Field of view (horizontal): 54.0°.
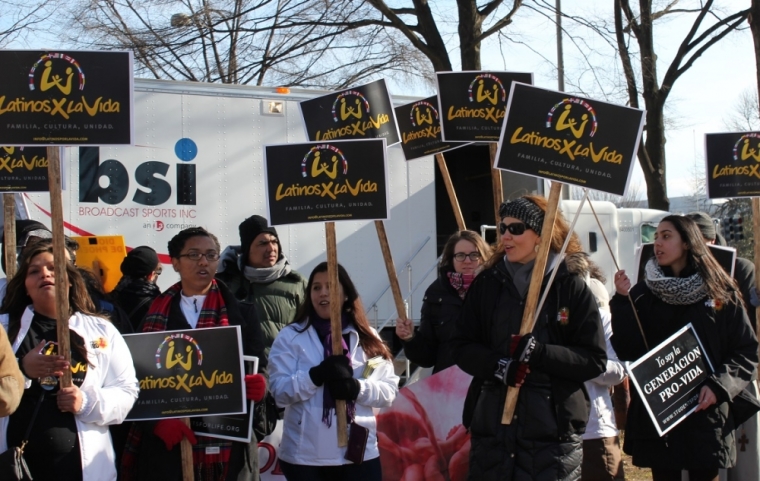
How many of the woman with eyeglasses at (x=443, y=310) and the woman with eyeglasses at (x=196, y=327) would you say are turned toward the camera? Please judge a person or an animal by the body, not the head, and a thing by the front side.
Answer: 2

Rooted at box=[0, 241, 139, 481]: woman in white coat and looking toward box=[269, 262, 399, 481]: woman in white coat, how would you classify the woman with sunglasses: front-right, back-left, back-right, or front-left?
front-right

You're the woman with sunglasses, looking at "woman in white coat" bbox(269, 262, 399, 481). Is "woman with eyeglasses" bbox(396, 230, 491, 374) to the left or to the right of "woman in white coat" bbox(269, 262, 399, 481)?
right

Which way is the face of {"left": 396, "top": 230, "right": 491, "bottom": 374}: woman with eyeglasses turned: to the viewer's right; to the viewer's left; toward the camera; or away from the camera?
toward the camera

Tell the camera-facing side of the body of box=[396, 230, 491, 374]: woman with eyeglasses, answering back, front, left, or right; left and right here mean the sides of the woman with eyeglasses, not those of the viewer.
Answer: front

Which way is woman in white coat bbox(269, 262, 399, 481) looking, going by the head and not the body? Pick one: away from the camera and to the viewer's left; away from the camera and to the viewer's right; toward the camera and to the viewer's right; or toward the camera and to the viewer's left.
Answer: toward the camera and to the viewer's left

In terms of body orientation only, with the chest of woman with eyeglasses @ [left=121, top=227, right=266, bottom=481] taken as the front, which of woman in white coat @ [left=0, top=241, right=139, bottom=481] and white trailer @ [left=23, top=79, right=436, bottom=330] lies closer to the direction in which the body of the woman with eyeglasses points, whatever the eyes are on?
the woman in white coat

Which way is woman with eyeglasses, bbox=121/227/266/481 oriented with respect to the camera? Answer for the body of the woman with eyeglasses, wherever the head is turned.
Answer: toward the camera

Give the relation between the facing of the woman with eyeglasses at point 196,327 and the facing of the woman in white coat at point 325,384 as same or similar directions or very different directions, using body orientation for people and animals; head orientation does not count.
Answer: same or similar directions

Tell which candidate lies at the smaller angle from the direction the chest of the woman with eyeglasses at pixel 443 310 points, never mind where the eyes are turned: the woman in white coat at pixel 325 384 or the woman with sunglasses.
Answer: the woman with sunglasses

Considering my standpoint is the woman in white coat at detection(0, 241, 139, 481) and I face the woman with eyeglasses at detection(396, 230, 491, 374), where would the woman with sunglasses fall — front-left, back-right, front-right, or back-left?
front-right

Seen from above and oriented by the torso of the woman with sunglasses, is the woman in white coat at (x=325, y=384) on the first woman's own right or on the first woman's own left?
on the first woman's own right

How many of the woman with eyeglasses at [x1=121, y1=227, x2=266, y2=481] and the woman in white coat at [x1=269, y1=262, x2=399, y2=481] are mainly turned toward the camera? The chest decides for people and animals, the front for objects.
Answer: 2

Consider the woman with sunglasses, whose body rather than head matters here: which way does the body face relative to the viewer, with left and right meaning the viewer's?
facing the viewer and to the left of the viewer
